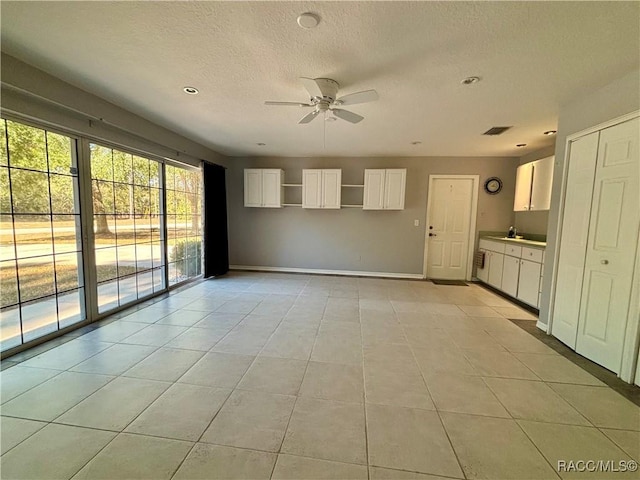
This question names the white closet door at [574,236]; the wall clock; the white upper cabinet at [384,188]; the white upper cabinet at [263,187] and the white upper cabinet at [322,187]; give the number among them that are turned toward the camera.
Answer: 4

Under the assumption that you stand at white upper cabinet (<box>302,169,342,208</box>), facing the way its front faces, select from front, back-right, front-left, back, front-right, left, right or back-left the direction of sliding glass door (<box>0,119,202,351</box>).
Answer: front-right

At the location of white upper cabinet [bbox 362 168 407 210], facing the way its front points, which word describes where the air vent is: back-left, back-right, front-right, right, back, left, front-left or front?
front-left

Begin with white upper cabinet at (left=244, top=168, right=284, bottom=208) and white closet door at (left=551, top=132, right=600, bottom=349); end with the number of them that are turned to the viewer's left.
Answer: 1

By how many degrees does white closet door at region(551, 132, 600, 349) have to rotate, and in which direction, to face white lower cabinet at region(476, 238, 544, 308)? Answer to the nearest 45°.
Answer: approximately 45° to its right

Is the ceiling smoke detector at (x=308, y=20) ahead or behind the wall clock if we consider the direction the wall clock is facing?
ahead

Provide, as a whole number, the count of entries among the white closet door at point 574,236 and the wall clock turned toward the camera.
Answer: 1

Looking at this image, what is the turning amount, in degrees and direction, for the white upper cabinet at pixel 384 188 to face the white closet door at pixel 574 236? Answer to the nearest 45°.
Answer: approximately 45° to its left

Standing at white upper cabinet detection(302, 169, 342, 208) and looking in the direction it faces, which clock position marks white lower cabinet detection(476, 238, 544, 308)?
The white lower cabinet is roughly at 10 o'clock from the white upper cabinet.

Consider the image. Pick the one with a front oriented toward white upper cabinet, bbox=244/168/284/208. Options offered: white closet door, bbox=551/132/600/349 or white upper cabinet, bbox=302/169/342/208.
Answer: the white closet door

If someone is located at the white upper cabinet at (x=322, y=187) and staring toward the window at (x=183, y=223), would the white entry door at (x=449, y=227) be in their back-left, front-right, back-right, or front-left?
back-left

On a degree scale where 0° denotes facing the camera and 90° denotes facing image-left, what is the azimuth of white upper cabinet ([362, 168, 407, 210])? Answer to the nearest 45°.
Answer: approximately 0°
